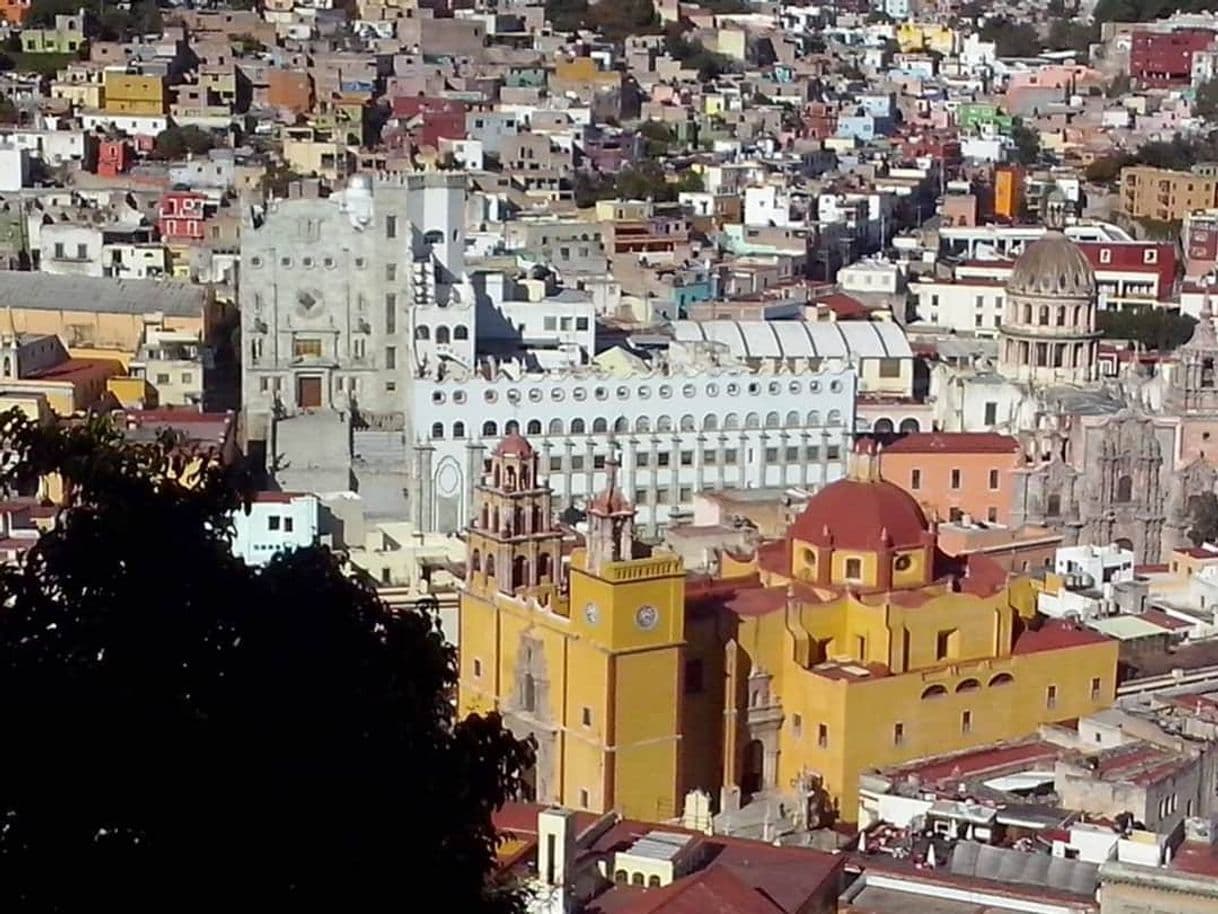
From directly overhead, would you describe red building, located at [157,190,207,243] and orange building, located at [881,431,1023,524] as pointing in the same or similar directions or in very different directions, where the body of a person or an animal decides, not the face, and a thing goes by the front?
same or similar directions

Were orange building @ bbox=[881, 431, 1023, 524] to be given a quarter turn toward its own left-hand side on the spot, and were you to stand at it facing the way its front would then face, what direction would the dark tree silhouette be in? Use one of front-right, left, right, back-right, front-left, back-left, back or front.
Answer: right

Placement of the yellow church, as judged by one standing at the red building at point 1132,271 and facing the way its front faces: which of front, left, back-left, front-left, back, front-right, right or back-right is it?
front

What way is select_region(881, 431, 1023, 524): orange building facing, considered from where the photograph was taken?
facing the viewer

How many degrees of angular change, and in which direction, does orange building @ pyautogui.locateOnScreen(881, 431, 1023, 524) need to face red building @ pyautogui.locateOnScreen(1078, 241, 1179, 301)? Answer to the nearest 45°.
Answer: approximately 180°

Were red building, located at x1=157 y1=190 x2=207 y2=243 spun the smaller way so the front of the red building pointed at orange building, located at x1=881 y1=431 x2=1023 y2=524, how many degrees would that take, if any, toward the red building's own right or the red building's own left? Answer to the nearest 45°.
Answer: approximately 45° to the red building's own left

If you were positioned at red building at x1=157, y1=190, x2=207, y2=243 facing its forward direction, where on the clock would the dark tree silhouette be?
The dark tree silhouette is roughly at 12 o'clock from the red building.

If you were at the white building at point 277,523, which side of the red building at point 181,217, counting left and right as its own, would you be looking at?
front

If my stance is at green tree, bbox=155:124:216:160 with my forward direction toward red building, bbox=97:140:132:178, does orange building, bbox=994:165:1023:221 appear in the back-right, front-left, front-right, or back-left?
back-left

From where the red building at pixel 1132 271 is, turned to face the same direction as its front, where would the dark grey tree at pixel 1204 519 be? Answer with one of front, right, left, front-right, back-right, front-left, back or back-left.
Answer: front

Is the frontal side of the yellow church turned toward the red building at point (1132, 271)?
no

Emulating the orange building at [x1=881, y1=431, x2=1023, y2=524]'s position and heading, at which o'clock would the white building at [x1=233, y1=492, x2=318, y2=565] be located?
The white building is roughly at 2 o'clock from the orange building.

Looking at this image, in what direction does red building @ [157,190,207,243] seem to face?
toward the camera

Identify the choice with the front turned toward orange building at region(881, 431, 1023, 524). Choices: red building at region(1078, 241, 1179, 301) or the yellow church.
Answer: the red building

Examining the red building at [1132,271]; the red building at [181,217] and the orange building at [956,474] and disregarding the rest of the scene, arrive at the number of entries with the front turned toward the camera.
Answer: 3

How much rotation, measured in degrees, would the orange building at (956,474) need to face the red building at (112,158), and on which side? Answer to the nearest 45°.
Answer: approximately 135° to its right

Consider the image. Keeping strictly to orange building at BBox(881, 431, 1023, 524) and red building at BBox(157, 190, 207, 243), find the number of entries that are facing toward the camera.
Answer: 2

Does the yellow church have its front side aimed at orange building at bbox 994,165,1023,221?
no

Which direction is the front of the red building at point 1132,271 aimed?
toward the camera
